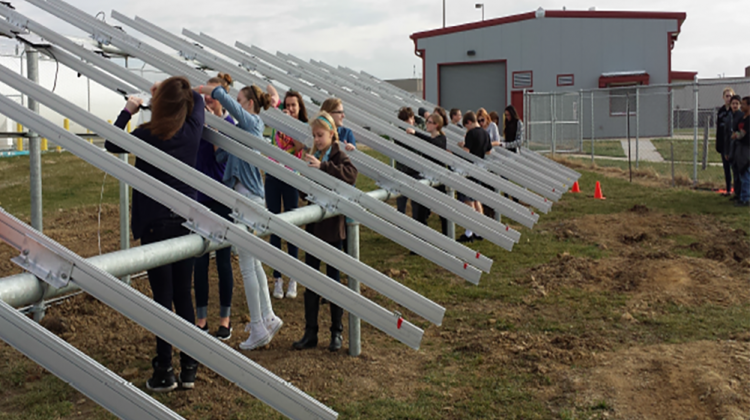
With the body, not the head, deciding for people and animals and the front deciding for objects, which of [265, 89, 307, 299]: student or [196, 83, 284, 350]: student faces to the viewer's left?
[196, 83, 284, 350]: student

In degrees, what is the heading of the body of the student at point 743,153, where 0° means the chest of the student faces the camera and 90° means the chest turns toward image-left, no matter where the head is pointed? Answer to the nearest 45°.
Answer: approximately 90°

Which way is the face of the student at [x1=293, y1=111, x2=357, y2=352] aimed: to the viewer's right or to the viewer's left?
to the viewer's left

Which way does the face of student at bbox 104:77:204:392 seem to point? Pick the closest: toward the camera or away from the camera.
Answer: away from the camera

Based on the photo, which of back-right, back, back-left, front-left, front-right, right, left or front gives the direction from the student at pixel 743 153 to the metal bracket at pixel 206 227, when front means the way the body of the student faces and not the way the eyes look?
left

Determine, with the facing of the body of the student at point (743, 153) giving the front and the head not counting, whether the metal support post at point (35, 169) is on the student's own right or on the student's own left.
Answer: on the student's own left
